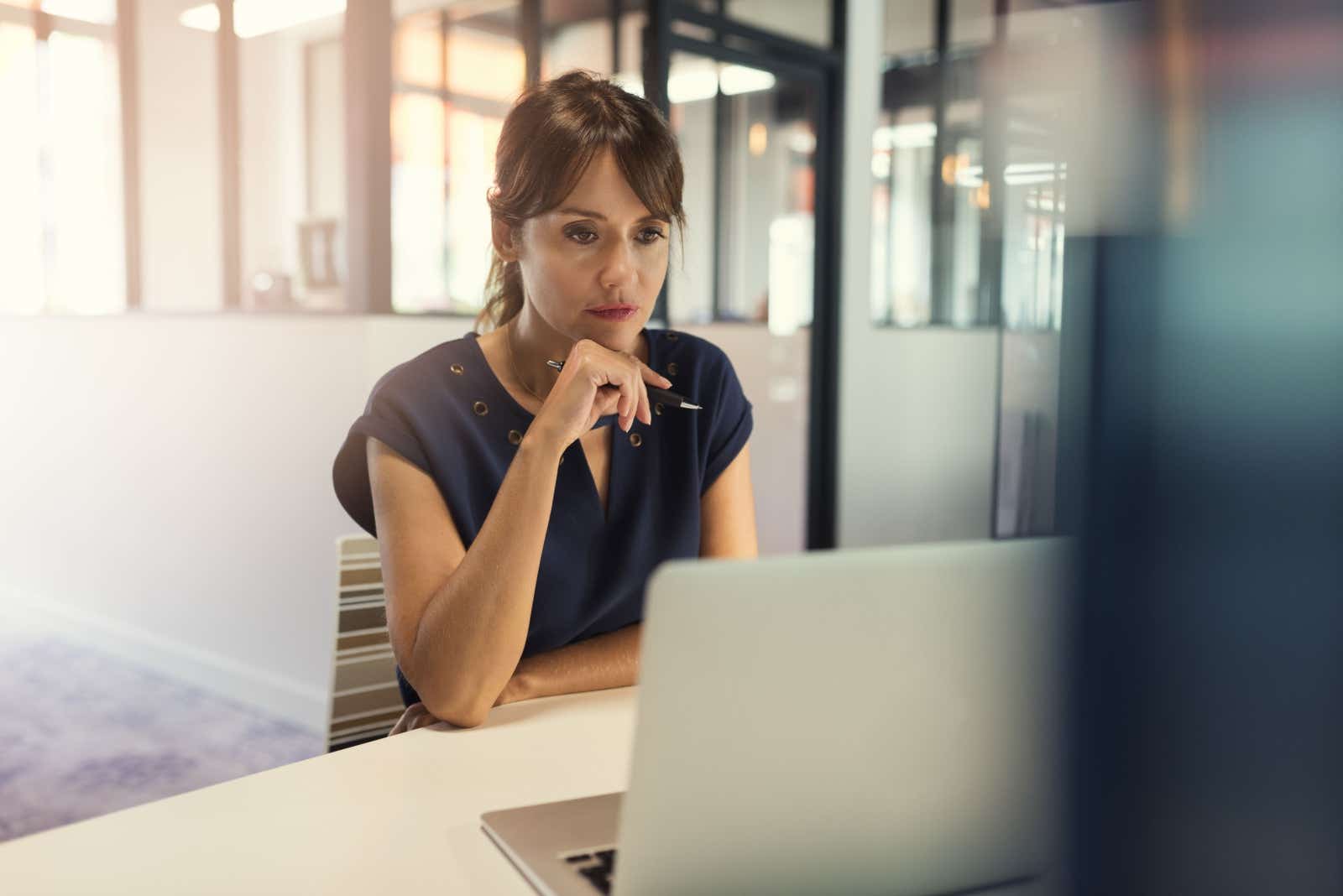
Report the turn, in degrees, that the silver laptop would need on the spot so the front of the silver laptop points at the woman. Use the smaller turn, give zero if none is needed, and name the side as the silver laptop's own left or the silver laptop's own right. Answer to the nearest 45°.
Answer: approximately 45° to the silver laptop's own right

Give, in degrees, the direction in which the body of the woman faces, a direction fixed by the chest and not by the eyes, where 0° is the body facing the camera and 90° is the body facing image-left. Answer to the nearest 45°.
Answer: approximately 315°

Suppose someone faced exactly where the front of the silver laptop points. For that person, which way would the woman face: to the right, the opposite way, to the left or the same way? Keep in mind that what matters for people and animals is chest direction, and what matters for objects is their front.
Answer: the opposite way

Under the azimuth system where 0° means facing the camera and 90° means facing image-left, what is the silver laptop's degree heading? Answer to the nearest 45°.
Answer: approximately 135°

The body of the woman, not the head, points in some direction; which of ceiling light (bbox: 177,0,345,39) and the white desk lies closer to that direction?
the white desk

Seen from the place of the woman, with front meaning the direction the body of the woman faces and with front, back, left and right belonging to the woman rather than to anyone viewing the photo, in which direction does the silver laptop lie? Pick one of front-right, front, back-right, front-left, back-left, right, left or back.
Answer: front-right

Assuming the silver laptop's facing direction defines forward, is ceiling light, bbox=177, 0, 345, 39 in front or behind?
in front
